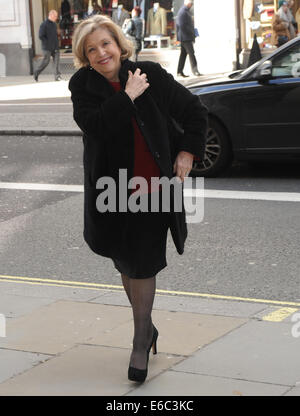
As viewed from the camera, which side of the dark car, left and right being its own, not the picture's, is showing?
left

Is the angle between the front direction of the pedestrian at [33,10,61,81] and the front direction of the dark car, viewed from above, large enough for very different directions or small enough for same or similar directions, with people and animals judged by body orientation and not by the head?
very different directions

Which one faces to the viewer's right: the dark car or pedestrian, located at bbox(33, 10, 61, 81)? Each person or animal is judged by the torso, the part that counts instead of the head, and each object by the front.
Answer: the pedestrian

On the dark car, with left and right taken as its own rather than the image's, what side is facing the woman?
left

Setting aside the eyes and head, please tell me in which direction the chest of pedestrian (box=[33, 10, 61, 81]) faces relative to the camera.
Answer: to the viewer's right

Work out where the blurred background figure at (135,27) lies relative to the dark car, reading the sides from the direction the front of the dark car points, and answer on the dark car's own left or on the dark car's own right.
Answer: on the dark car's own right

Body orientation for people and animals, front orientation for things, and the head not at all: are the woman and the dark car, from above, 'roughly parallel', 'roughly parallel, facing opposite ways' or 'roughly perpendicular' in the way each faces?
roughly perpendicular

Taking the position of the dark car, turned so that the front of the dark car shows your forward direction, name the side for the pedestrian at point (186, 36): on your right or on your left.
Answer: on your right

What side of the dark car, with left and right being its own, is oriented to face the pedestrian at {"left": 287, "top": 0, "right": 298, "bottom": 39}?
right

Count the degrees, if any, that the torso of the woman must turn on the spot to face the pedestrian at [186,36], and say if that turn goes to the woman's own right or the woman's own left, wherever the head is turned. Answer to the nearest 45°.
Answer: approximately 180°
